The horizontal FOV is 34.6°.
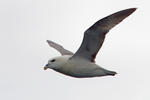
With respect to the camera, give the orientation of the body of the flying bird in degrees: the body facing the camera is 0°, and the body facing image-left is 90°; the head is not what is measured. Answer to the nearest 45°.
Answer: approximately 90°
